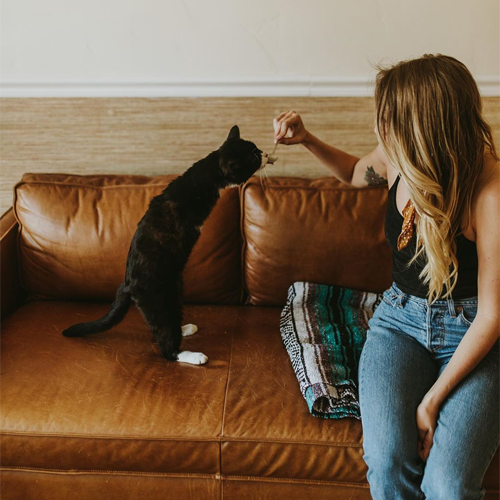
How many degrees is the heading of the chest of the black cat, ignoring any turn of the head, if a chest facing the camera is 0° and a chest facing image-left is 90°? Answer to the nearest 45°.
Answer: approximately 270°
